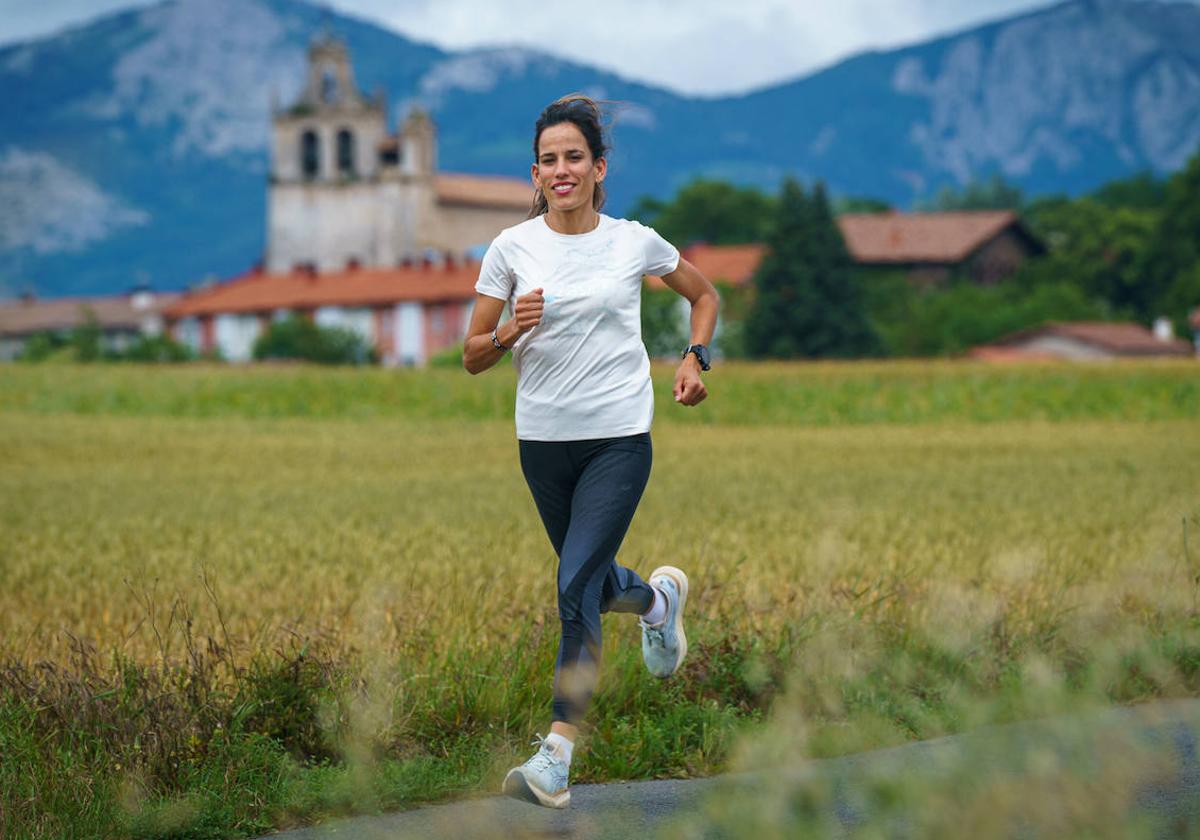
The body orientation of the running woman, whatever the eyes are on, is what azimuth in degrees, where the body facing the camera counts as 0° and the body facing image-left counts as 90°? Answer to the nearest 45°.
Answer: approximately 45°
